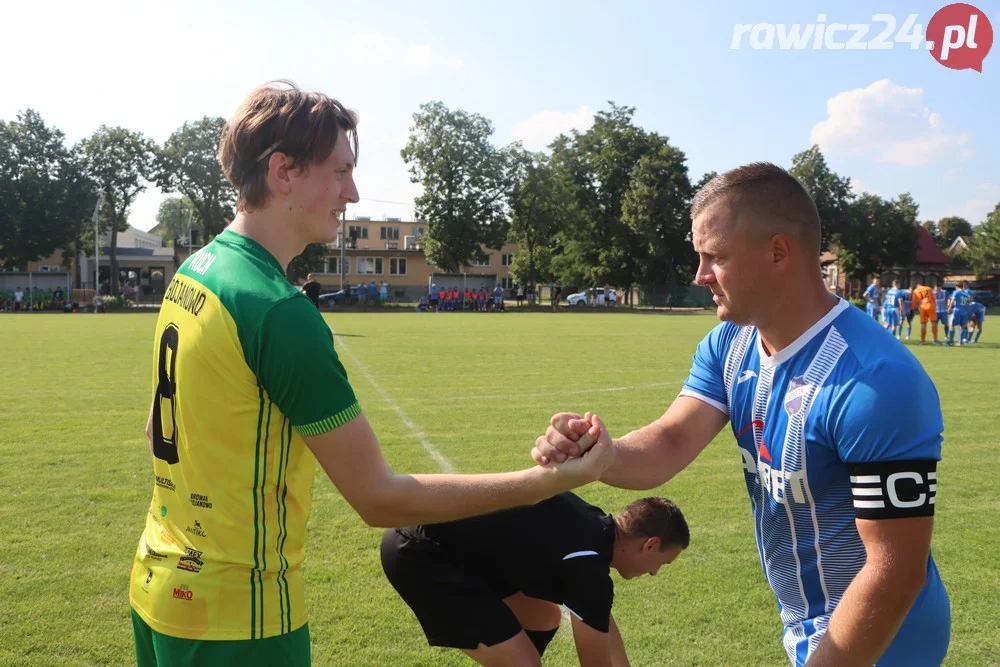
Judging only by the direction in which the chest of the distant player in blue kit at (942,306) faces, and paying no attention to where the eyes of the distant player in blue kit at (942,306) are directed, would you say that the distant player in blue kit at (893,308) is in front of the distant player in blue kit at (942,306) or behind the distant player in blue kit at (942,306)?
in front

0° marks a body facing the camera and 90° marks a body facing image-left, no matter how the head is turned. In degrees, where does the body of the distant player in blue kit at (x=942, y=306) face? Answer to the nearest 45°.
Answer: approximately 45°

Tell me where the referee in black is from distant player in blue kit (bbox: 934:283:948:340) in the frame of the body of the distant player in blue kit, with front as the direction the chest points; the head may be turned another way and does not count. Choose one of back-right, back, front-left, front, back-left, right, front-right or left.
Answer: front-left

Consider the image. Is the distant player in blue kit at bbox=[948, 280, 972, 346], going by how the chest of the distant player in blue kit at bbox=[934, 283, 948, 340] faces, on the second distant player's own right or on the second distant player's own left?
on the second distant player's own left
